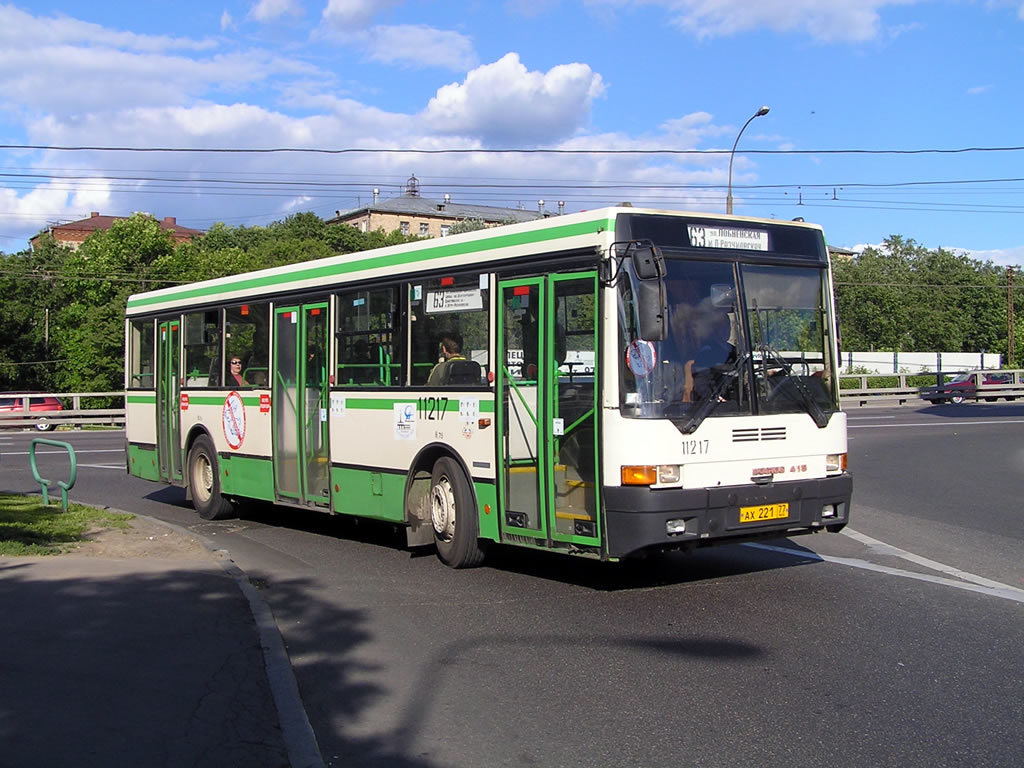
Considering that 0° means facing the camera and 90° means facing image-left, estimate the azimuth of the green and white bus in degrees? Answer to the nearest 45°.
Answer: approximately 315°

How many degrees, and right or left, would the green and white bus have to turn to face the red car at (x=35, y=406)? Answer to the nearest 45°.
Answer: approximately 180°

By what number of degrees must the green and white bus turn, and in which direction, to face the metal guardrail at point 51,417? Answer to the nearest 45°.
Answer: approximately 180°
